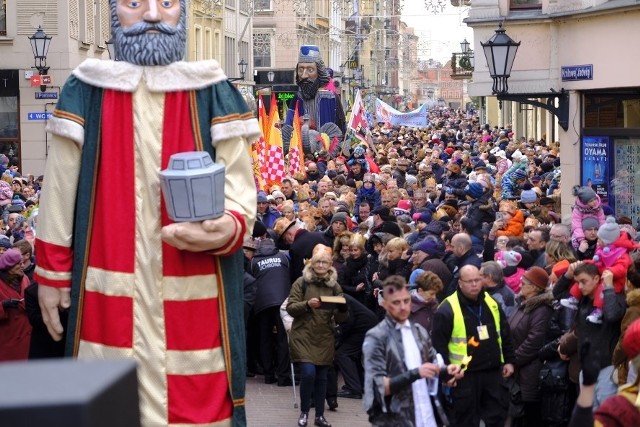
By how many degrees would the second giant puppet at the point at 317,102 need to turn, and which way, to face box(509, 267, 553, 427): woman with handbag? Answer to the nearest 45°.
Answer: approximately 45° to its left

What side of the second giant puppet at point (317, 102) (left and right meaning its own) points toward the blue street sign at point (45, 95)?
front

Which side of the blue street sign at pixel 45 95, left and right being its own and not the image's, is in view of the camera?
front

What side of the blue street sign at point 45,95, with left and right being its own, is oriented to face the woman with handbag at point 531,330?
front

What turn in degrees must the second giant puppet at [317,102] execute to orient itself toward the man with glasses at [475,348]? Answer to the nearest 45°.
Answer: approximately 45° to its left

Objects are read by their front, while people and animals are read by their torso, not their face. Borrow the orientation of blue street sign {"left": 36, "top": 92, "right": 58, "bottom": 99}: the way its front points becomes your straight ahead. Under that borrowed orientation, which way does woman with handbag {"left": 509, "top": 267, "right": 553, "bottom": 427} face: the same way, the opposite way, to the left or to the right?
to the right

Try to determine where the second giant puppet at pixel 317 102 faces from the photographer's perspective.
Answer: facing the viewer and to the left of the viewer

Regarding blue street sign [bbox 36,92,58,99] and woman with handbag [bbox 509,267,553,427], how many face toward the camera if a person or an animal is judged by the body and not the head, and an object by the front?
1

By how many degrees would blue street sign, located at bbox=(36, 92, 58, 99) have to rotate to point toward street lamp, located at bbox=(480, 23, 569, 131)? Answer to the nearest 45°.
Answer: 0° — it already faces it

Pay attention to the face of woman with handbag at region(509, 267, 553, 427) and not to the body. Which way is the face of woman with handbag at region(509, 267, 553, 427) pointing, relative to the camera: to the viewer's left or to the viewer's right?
to the viewer's left

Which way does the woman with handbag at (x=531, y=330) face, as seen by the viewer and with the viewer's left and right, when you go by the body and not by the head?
facing to the left of the viewer
